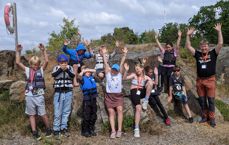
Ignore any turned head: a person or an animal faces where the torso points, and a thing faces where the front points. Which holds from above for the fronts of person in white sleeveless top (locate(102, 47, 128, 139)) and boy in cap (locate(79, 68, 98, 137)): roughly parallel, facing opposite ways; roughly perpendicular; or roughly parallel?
roughly parallel

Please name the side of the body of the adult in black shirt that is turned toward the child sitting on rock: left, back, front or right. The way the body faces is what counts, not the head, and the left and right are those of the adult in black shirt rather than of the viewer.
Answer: right

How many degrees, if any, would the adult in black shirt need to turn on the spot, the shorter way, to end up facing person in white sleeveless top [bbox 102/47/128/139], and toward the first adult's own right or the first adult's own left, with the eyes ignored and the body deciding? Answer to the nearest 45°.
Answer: approximately 45° to the first adult's own right

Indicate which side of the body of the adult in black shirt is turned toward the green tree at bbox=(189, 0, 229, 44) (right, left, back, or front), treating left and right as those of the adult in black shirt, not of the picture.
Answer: back

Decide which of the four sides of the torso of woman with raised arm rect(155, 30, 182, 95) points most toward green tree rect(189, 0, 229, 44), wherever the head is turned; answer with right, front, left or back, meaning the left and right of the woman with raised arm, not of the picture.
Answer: back

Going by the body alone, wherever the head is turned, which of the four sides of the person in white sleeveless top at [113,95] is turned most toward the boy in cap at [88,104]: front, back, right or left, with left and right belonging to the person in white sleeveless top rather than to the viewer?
right

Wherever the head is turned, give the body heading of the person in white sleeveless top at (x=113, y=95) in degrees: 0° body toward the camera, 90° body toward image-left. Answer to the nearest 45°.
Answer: approximately 0°

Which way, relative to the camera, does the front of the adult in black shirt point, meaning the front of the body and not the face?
toward the camera

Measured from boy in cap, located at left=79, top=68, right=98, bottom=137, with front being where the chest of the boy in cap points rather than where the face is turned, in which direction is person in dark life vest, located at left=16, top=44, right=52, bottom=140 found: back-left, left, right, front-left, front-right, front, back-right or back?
right

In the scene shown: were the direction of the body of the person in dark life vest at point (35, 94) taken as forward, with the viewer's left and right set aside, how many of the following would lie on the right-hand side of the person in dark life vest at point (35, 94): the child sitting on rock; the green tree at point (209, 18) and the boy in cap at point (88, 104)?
0
